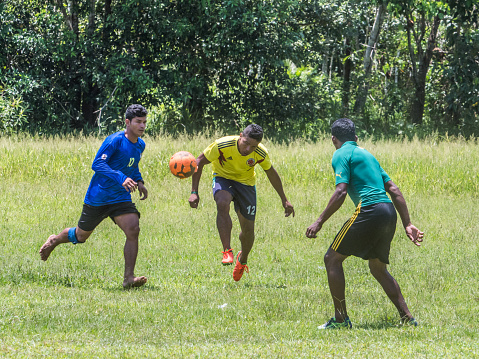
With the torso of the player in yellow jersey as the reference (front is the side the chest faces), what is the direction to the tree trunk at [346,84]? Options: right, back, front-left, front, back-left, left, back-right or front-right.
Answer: back

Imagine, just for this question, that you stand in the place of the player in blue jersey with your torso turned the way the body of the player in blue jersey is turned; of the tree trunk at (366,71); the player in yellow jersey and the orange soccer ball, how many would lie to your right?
0

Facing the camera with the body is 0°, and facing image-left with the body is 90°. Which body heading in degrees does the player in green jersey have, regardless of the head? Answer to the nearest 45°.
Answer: approximately 135°

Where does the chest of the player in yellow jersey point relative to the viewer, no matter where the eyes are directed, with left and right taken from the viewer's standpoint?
facing the viewer

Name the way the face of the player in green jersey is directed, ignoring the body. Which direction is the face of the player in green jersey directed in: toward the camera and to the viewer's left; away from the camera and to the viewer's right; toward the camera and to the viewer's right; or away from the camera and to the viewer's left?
away from the camera and to the viewer's left

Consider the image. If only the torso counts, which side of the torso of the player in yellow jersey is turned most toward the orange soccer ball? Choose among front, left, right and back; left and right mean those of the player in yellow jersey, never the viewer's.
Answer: right

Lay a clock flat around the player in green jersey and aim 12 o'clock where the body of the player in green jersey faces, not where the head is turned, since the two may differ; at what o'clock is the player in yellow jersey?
The player in yellow jersey is roughly at 12 o'clock from the player in green jersey.

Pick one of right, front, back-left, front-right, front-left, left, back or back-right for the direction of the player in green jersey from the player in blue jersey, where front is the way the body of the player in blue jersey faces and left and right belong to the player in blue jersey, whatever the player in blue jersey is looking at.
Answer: front

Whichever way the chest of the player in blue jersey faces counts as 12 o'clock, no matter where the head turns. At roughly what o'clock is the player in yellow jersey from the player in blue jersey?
The player in yellow jersey is roughly at 10 o'clock from the player in blue jersey.

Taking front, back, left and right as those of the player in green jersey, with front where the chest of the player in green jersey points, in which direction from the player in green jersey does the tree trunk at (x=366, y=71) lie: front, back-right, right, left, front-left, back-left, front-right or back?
front-right

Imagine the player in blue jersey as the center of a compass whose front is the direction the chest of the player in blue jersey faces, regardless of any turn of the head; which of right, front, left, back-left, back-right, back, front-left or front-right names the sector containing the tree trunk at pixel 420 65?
left

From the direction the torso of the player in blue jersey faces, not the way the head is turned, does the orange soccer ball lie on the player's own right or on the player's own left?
on the player's own left

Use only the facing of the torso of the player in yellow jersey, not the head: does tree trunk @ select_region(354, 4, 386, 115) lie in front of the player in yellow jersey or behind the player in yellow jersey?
behind

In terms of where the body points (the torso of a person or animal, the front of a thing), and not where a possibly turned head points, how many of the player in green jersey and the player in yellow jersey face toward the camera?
1

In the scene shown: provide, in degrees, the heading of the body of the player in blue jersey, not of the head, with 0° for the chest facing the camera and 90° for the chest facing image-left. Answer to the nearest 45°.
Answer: approximately 315°

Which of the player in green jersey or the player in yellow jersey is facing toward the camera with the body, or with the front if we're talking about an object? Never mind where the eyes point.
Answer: the player in yellow jersey

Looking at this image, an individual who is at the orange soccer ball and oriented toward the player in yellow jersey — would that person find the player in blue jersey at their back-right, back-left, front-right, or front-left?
back-right

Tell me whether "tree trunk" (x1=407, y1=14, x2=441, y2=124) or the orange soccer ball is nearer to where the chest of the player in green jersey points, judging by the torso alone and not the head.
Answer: the orange soccer ball
